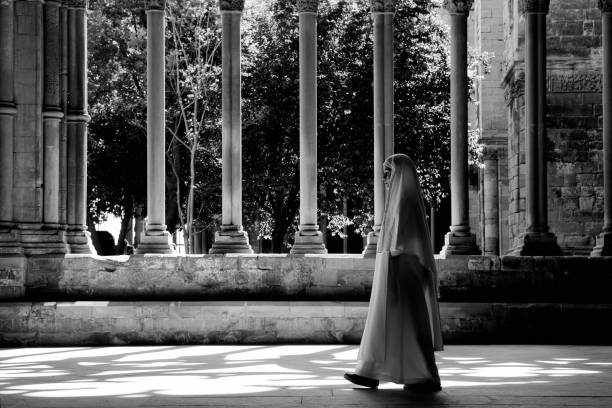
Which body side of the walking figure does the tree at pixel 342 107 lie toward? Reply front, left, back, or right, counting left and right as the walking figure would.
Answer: right

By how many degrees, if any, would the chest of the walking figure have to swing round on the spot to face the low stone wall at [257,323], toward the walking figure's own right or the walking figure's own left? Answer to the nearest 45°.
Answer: approximately 90° to the walking figure's own right

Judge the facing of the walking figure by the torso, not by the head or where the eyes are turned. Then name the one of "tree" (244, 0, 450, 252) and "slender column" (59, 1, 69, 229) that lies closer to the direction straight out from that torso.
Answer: the slender column

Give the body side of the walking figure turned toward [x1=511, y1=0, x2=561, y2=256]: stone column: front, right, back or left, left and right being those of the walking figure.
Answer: right

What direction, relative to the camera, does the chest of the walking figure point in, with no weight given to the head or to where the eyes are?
to the viewer's left

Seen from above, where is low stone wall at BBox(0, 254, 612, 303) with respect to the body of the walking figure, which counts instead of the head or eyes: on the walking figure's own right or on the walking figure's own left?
on the walking figure's own right

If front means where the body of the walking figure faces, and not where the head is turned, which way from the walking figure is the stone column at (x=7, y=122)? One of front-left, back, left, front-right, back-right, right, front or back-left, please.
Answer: front-right
